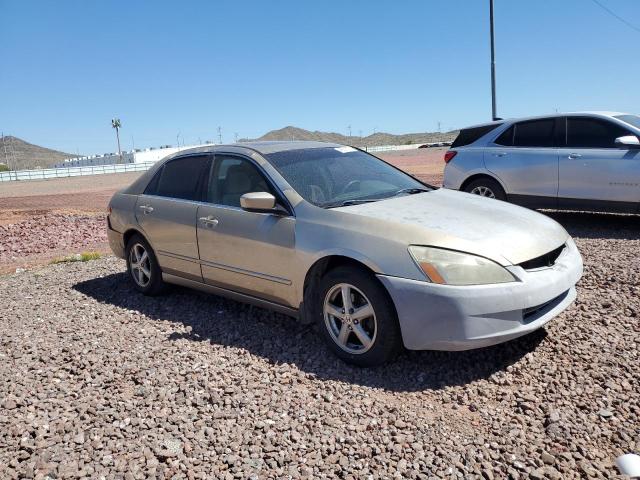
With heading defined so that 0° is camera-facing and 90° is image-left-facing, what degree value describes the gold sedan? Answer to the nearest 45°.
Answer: approximately 315°
